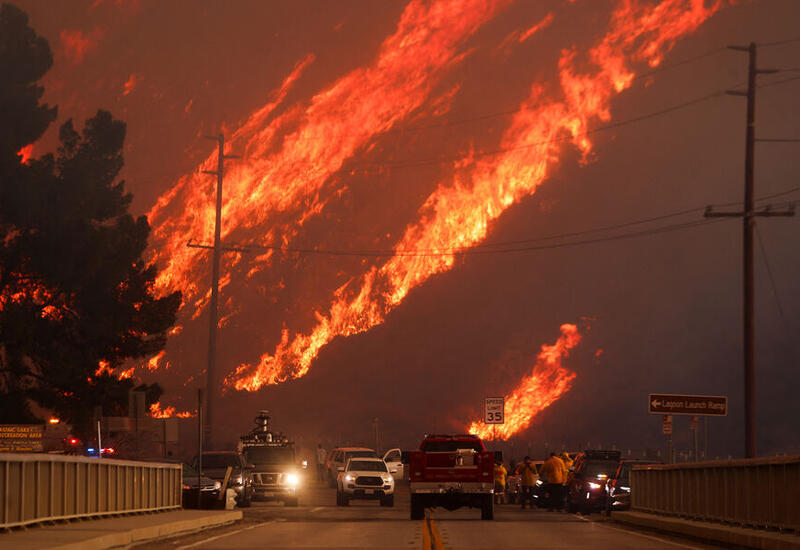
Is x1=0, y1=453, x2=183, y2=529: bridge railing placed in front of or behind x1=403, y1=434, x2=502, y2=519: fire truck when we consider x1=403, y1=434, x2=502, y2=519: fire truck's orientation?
behind

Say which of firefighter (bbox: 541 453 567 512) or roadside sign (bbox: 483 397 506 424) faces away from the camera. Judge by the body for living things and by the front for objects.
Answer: the firefighter

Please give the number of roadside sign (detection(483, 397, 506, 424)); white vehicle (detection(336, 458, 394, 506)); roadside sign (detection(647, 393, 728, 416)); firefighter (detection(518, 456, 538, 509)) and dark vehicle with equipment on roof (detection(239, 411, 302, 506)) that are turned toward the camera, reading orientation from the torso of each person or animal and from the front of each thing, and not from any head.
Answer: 4

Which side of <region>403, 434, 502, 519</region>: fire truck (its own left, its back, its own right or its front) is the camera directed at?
back

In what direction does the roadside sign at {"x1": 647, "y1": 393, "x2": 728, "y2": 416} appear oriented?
toward the camera

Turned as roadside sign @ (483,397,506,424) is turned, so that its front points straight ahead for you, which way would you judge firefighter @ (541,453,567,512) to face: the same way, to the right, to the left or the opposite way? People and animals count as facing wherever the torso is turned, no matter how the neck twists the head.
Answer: the opposite way

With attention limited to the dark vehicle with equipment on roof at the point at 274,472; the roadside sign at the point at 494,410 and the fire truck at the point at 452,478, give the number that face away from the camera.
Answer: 1

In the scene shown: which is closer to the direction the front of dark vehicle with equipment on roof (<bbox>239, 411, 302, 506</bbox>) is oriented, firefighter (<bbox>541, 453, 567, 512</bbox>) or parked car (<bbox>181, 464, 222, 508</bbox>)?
the parked car

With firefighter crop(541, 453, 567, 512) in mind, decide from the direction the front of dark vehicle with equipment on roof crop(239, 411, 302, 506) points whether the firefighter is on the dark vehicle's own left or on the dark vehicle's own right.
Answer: on the dark vehicle's own left

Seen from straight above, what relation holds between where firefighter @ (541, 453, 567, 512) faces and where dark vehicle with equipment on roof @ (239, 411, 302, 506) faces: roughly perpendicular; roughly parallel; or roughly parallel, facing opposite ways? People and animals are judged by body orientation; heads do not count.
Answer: roughly parallel, facing opposite ways

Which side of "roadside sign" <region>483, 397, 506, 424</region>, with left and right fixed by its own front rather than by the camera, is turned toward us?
front
